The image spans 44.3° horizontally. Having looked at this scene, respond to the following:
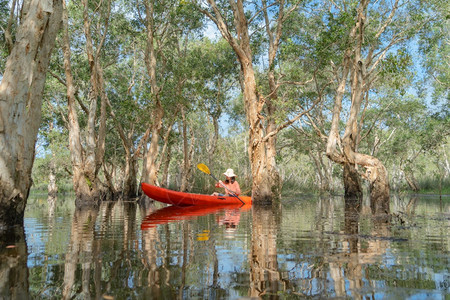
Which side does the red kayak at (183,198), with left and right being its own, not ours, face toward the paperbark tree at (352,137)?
back

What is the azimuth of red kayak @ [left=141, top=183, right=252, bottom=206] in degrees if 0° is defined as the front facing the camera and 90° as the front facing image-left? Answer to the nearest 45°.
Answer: approximately 90°

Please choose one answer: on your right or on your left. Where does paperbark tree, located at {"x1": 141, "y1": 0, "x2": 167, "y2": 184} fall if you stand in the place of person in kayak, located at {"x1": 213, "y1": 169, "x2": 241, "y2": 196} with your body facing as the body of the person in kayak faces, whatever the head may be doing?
on your right

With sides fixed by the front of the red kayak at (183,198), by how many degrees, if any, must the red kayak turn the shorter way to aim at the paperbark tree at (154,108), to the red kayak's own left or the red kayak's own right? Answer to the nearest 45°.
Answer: approximately 90° to the red kayak's own right

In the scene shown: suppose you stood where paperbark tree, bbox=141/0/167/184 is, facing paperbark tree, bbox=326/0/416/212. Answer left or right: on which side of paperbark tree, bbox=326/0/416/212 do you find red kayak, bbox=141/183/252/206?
right

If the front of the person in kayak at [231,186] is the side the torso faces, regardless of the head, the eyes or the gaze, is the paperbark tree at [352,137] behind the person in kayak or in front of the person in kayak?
behind

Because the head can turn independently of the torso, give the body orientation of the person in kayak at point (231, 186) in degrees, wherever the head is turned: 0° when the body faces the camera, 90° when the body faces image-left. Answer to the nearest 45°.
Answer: approximately 45°
